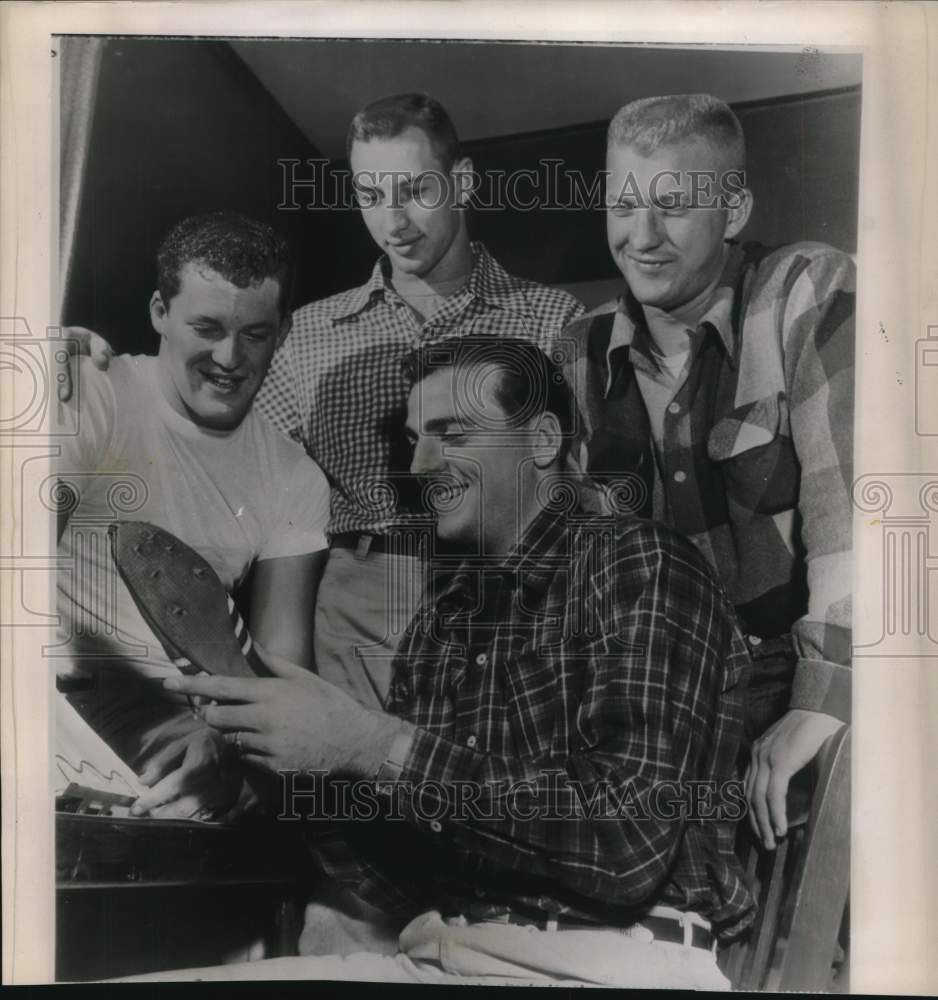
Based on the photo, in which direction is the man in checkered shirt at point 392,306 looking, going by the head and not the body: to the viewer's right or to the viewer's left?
to the viewer's left

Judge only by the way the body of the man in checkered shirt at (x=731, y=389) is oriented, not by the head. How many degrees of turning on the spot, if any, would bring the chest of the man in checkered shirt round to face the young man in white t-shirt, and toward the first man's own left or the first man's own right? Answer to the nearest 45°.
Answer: approximately 45° to the first man's own right

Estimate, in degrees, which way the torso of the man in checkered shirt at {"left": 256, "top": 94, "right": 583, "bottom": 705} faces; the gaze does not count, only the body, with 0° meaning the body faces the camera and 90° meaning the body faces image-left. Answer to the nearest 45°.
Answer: approximately 0°
